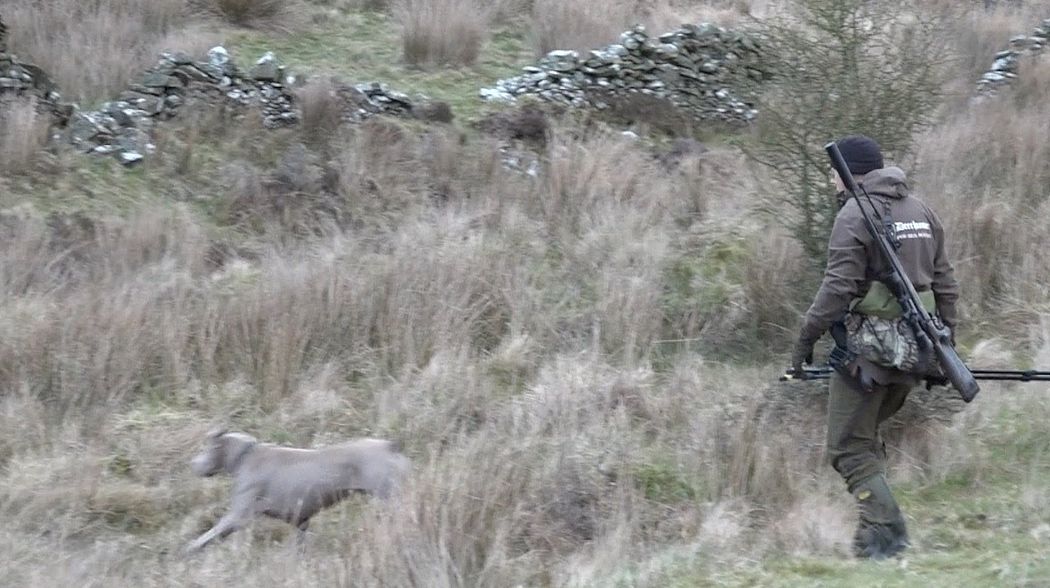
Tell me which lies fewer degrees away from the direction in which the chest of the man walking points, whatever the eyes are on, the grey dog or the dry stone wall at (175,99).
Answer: the dry stone wall

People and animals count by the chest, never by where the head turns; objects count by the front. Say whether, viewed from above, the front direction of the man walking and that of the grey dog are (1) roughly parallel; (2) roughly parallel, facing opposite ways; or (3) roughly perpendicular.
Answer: roughly perpendicular

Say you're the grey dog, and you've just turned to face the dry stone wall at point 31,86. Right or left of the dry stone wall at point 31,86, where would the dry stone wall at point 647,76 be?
right

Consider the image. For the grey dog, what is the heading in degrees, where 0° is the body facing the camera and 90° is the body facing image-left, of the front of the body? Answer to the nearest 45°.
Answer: approximately 90°

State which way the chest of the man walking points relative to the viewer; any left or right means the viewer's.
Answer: facing away from the viewer and to the left of the viewer

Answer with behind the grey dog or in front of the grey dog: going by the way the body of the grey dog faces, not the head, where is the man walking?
behind

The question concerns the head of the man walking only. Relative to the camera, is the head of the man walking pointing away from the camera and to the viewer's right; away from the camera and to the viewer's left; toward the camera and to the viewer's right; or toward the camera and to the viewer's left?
away from the camera and to the viewer's left

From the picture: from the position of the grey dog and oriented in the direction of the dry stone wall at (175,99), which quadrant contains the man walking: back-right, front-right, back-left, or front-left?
back-right
